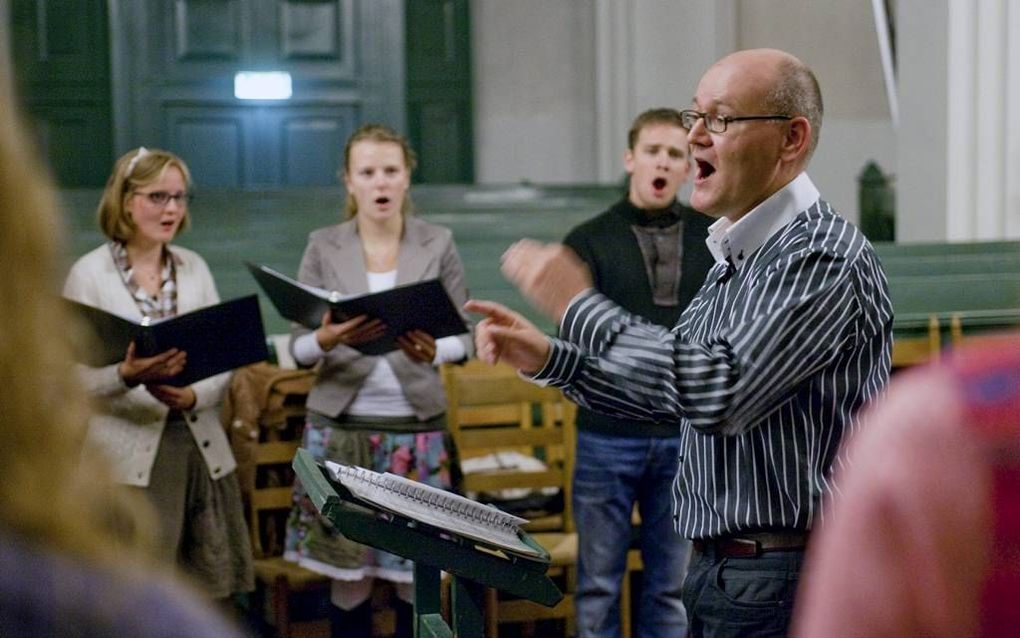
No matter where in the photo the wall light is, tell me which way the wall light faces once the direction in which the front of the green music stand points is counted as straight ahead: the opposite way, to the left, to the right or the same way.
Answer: to the right

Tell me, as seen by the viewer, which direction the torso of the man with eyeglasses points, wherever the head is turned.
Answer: to the viewer's left

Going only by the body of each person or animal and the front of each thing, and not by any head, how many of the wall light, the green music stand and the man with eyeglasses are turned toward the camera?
1

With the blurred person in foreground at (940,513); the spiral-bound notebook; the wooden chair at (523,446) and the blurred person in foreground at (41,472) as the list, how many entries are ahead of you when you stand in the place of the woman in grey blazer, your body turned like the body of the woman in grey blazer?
3

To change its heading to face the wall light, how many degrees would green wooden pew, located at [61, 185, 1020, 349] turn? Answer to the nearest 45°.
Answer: approximately 135° to its right

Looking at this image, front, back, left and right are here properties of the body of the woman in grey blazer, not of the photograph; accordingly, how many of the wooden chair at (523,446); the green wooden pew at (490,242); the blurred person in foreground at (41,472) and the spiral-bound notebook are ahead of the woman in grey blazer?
2

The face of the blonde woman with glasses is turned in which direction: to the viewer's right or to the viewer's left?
to the viewer's right

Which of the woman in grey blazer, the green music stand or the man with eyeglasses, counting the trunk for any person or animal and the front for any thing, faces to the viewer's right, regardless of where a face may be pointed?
the green music stand

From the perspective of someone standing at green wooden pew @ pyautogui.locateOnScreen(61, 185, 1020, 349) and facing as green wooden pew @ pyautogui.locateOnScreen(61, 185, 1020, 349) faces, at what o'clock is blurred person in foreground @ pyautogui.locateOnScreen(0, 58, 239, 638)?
The blurred person in foreground is roughly at 12 o'clock from the green wooden pew.

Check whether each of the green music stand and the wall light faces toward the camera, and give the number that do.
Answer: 1

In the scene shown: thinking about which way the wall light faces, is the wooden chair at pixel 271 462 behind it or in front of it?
in front

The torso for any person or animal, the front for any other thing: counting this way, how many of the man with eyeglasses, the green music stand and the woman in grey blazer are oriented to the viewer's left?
1

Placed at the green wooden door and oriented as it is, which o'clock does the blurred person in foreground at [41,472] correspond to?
The blurred person in foreground is roughly at 12 o'clock from the green wooden door.

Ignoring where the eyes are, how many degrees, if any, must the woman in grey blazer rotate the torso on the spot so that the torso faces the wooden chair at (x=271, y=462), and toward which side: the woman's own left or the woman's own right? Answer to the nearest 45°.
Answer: approximately 135° to the woman's own right
